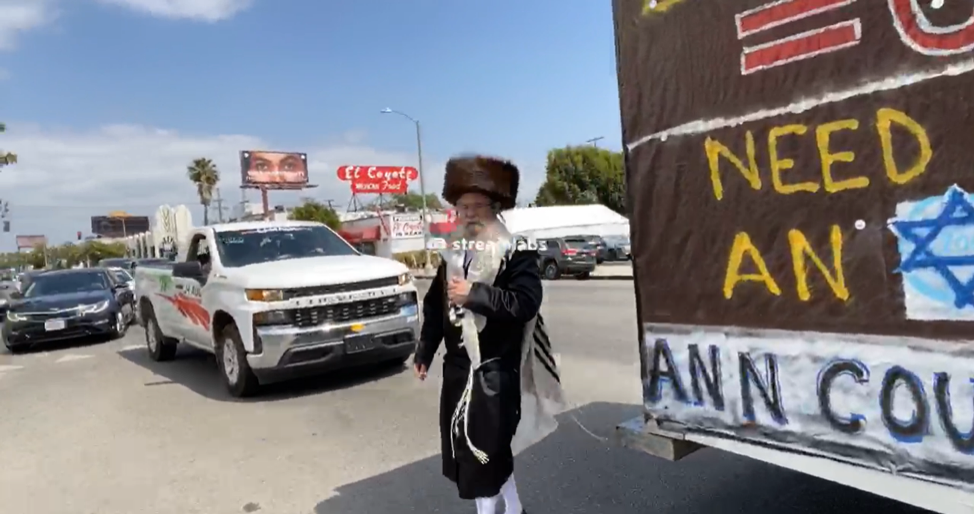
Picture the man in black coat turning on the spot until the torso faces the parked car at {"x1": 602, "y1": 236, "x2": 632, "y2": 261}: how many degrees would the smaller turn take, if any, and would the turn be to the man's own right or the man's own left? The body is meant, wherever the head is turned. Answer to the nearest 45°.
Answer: approximately 135° to the man's own right

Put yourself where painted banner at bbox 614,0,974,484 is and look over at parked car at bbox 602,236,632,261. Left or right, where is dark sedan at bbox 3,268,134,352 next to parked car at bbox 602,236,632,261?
left

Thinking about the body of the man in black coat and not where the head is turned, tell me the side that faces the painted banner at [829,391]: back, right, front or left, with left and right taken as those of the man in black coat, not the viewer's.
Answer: left

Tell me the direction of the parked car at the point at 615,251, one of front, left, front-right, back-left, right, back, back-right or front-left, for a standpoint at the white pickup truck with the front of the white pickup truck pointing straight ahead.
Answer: left

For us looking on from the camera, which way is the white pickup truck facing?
facing the viewer and to the right of the viewer

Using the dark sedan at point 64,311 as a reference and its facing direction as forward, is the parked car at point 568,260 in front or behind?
behind

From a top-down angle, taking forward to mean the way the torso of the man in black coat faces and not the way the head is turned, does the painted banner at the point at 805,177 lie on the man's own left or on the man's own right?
on the man's own left

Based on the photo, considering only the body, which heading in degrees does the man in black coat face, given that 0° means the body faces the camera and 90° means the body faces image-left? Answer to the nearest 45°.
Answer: approximately 45°

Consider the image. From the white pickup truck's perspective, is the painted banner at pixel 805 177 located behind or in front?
in front

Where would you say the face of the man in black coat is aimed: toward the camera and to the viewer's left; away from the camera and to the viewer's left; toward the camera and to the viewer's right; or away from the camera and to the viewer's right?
toward the camera and to the viewer's left
